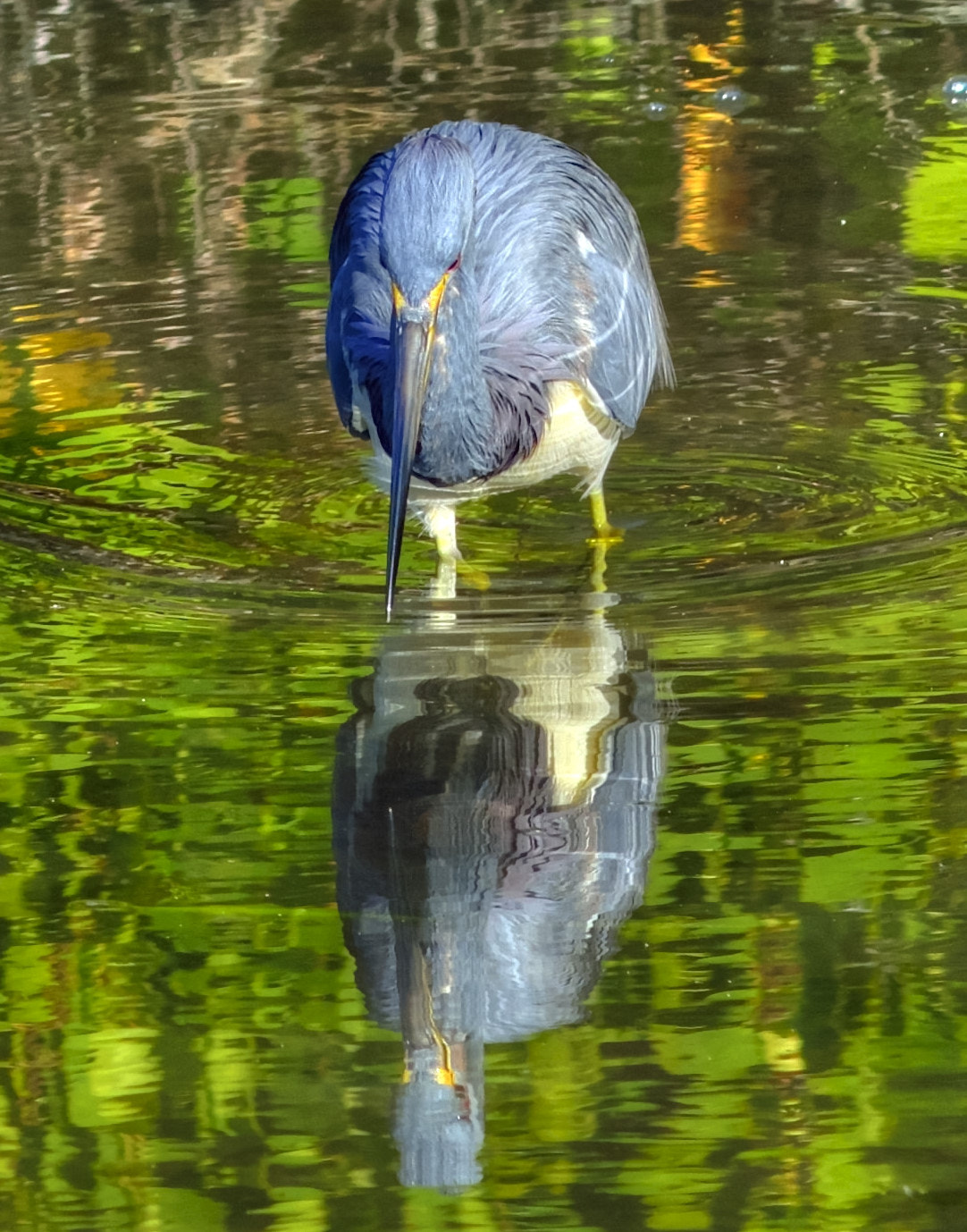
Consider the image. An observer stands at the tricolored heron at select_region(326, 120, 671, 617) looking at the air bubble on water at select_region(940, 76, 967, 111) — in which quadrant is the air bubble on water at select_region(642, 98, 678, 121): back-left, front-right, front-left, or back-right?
front-left

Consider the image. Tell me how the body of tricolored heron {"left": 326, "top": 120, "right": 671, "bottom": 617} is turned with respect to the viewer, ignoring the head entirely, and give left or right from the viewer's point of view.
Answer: facing the viewer

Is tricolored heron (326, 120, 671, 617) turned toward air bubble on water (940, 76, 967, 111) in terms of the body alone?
no

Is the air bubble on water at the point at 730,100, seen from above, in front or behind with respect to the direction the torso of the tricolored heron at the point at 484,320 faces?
behind

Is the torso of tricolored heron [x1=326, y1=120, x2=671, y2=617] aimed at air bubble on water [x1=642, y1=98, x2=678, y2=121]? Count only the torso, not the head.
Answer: no

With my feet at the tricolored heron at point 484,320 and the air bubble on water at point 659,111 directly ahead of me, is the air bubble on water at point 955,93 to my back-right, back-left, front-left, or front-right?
front-right

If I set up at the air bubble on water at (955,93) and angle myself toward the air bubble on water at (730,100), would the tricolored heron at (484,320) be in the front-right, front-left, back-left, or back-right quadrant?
front-left

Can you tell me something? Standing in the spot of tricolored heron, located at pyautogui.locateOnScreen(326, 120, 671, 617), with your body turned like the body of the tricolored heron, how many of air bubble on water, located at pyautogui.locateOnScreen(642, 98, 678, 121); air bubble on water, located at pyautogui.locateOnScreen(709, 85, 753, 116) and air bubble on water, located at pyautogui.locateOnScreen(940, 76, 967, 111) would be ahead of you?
0

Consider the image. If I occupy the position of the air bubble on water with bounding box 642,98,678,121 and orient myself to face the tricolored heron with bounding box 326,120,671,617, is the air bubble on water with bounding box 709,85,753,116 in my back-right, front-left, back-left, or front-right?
back-left
